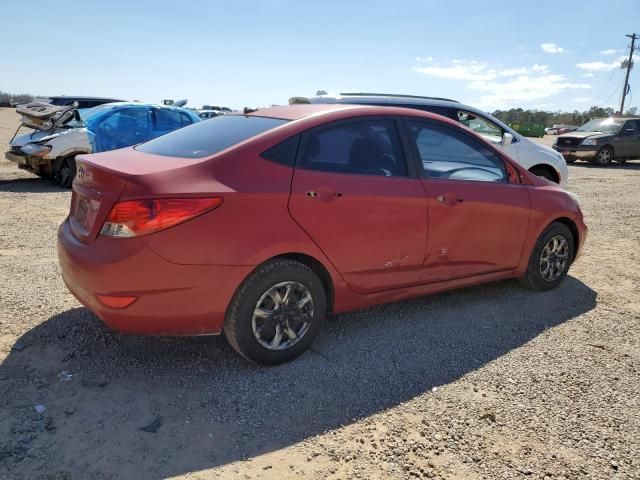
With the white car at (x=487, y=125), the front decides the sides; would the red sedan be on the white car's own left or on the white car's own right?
on the white car's own right

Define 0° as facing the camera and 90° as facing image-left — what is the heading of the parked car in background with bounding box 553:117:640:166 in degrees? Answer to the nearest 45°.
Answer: approximately 45°

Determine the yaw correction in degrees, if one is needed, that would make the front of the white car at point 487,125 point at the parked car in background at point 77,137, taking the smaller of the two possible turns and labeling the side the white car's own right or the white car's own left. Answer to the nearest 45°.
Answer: approximately 180°

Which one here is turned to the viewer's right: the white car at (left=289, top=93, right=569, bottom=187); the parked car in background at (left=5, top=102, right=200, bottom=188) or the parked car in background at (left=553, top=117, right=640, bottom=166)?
the white car

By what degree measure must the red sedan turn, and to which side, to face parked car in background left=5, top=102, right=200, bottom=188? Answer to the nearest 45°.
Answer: approximately 90° to its left

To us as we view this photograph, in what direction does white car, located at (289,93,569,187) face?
facing to the right of the viewer

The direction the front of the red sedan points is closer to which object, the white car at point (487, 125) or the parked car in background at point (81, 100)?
the white car

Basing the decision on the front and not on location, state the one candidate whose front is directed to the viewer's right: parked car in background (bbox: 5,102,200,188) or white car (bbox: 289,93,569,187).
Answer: the white car

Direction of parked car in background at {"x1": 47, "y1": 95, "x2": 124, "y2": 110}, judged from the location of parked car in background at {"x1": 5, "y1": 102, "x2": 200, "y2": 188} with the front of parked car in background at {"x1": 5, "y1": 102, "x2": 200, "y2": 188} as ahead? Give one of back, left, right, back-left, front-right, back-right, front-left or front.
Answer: back-right
